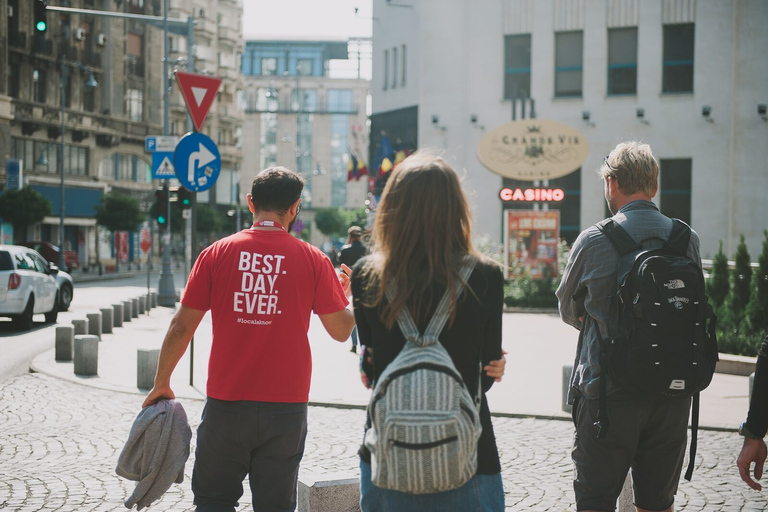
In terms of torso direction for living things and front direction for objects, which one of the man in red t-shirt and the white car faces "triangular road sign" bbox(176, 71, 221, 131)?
the man in red t-shirt

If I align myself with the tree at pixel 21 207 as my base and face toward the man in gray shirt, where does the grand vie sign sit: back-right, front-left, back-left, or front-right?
front-left

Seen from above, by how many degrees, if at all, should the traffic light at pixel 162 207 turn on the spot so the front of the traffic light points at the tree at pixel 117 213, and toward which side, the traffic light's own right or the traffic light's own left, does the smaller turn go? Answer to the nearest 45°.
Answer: approximately 180°

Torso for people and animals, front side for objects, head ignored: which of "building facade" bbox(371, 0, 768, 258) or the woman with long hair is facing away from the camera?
the woman with long hair

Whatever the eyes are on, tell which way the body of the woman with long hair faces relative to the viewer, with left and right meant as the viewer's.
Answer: facing away from the viewer

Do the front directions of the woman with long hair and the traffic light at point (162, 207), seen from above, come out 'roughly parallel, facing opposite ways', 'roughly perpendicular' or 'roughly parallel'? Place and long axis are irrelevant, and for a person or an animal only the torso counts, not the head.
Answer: roughly parallel, facing opposite ways

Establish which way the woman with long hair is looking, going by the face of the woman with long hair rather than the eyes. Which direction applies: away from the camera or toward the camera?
away from the camera

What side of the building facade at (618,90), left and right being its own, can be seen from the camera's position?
front

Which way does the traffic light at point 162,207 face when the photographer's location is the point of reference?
facing the viewer

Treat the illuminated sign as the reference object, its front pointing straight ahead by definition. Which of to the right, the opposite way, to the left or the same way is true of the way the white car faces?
the opposite way

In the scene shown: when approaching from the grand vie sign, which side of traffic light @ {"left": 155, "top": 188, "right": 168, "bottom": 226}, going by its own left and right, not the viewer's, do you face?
left

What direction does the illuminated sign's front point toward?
toward the camera

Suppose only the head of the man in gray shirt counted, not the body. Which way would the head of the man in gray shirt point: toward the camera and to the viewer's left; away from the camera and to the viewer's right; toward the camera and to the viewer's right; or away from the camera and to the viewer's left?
away from the camera and to the viewer's left

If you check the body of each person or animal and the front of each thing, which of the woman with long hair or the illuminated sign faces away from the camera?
the woman with long hair

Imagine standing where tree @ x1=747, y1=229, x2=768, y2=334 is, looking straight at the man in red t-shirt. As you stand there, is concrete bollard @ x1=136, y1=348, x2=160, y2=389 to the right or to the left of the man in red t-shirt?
right

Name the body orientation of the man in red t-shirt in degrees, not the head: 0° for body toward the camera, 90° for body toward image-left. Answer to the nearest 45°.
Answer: approximately 180°
